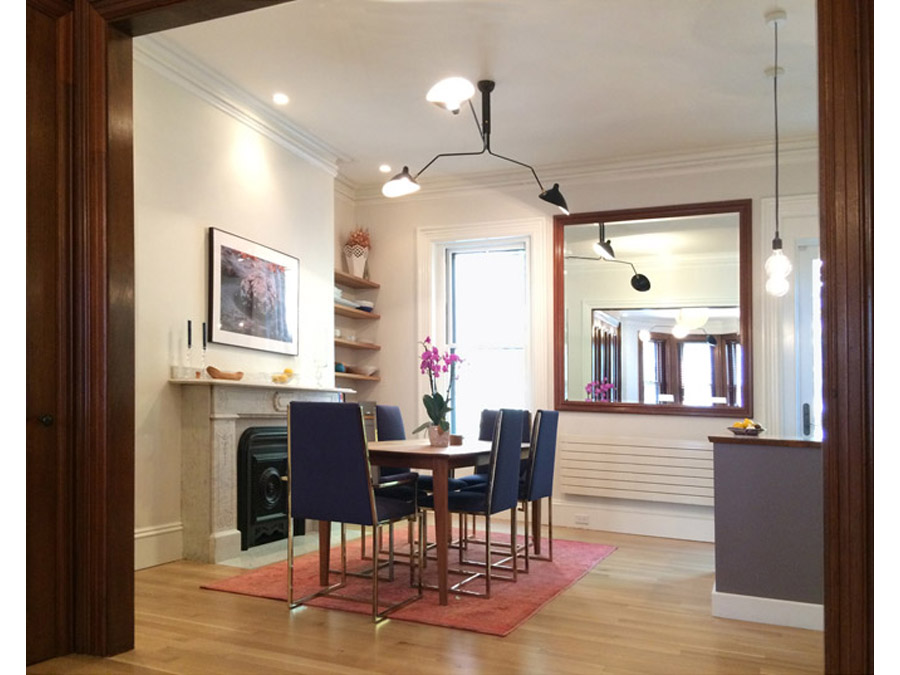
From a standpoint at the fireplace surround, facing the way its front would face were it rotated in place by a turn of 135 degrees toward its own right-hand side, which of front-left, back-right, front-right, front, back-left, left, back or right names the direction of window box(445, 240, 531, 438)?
back-right

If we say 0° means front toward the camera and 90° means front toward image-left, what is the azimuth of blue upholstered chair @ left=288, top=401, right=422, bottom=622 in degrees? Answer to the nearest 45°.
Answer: approximately 225°

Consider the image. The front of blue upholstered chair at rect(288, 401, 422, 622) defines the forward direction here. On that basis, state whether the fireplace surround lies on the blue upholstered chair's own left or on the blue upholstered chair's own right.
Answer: on the blue upholstered chair's own left

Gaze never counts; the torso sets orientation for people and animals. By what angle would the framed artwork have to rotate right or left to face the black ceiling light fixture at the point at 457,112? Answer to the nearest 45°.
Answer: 0° — it already faces it

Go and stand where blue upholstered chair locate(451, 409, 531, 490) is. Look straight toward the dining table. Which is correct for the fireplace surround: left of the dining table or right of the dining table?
right

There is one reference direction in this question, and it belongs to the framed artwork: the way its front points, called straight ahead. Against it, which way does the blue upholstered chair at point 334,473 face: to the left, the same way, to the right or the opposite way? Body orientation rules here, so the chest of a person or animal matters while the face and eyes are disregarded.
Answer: to the left
